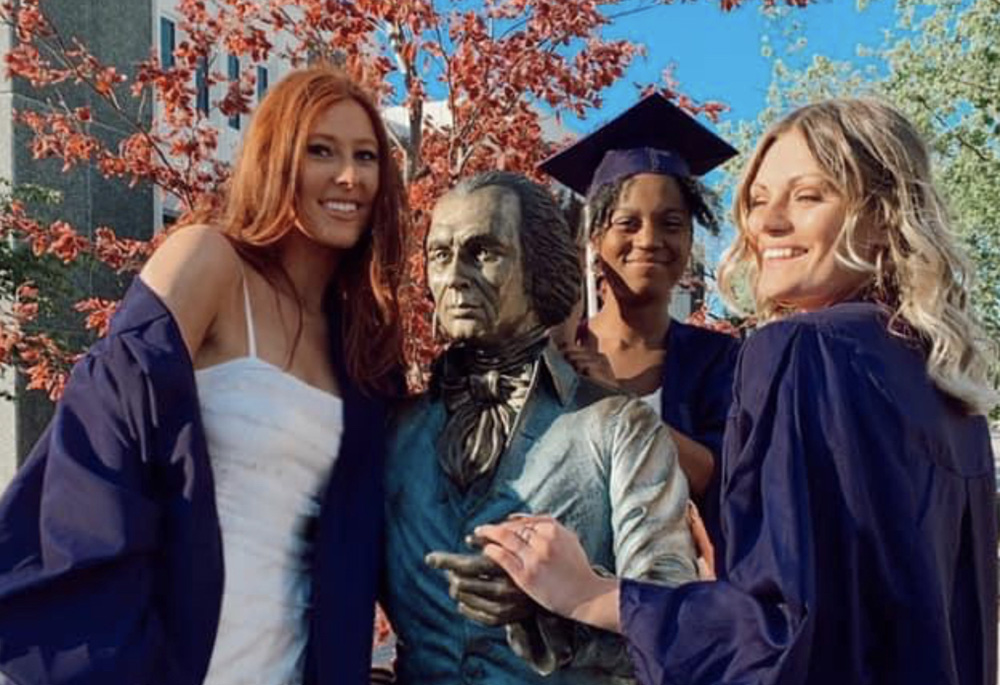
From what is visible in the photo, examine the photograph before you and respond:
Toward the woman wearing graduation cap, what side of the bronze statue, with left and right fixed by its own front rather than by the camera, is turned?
back

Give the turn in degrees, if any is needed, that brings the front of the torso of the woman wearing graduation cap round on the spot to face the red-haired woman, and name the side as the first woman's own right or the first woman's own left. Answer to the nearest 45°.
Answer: approximately 45° to the first woman's own right

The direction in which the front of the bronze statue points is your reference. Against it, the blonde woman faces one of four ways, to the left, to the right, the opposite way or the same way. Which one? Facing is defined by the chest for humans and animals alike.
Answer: to the right

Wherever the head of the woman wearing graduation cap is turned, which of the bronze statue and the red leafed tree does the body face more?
the bronze statue

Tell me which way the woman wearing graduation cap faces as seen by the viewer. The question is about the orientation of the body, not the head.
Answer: toward the camera

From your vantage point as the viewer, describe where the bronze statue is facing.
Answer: facing the viewer and to the left of the viewer

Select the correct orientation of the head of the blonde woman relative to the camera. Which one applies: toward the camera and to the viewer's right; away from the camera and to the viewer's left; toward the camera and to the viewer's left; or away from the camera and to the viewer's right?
toward the camera and to the viewer's left

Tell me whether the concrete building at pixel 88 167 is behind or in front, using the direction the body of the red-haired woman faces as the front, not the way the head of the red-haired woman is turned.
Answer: behind

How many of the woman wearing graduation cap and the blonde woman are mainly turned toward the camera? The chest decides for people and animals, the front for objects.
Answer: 1

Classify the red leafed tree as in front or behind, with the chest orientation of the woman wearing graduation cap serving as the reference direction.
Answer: behind

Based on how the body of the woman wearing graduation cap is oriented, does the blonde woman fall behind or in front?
in front
